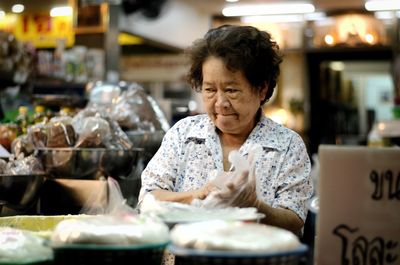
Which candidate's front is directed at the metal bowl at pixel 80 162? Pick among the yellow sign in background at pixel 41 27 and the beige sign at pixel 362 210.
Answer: the yellow sign in background

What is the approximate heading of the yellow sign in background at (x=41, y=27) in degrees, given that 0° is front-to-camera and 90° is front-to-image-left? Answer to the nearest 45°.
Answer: approximately 0°

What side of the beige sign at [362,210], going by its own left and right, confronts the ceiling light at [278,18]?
back

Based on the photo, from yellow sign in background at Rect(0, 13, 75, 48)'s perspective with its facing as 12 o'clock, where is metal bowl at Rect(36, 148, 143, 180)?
The metal bowl is roughly at 12 o'clock from the yellow sign in background.

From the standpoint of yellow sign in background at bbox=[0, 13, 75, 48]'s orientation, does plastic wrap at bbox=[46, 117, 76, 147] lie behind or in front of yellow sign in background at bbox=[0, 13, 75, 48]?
in front

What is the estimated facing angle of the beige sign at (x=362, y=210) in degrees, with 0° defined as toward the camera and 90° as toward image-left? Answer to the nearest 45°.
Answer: approximately 0°

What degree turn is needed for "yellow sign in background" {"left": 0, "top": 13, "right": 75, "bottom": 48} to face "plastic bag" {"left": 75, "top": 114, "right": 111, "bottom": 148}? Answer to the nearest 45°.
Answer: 0° — it already faces it

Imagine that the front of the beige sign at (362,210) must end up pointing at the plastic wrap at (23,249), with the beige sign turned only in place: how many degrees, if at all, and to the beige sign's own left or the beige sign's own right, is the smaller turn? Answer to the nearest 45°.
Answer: approximately 45° to the beige sign's own right

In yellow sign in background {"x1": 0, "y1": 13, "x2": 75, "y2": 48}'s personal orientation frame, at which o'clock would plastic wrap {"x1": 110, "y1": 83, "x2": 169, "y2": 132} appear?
The plastic wrap is roughly at 12 o'clock from the yellow sign in background.

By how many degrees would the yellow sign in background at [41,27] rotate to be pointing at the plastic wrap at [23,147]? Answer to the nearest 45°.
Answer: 0° — it already faces it

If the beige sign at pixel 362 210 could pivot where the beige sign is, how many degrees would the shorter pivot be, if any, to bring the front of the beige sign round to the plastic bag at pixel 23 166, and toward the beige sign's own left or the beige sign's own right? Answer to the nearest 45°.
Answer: approximately 135° to the beige sign's own right

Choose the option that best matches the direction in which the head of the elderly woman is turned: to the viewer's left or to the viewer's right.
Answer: to the viewer's left

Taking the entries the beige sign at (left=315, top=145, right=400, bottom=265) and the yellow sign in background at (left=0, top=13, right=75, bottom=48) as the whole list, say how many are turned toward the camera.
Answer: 2
